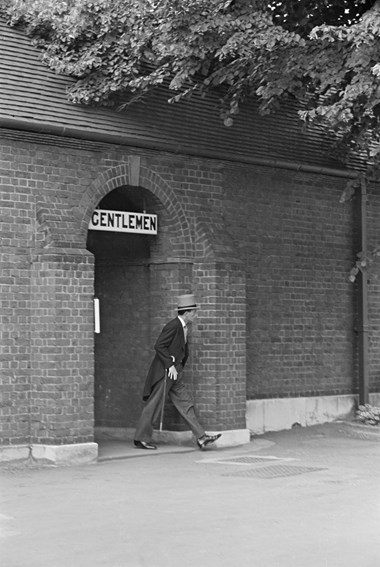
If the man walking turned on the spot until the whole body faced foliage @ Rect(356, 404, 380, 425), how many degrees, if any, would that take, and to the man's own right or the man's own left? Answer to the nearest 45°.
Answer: approximately 45° to the man's own left

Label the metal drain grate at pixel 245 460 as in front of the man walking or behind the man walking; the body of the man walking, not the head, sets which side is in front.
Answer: in front

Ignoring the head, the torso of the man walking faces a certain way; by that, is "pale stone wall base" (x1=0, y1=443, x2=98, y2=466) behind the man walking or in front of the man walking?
behind

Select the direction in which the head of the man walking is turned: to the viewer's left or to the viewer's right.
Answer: to the viewer's right

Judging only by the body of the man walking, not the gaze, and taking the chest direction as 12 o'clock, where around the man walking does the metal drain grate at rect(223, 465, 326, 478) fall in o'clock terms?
The metal drain grate is roughly at 2 o'clock from the man walking.

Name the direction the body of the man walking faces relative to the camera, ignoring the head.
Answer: to the viewer's right
